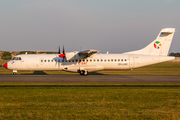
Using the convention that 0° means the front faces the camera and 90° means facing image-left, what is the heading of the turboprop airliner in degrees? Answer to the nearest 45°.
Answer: approximately 90°
